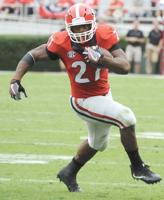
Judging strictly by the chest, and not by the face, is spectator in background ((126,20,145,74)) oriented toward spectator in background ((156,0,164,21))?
no

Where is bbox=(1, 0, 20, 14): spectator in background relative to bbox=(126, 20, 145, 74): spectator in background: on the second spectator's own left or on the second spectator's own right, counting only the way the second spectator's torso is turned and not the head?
on the second spectator's own right

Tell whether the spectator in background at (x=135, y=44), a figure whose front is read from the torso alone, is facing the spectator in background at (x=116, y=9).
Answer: no

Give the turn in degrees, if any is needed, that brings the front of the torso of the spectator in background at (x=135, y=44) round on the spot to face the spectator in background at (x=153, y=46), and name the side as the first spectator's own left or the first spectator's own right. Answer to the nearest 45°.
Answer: approximately 90° to the first spectator's own left

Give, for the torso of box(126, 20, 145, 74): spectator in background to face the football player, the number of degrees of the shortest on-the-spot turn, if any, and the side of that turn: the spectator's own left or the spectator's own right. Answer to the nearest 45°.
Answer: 0° — they already face them

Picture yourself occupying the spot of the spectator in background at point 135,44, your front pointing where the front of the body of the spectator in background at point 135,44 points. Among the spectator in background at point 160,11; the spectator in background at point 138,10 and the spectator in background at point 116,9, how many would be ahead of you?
0

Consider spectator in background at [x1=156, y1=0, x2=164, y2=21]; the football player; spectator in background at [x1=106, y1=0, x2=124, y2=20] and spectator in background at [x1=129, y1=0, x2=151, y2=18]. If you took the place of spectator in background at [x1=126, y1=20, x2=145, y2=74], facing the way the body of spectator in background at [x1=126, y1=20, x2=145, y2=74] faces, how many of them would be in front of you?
1

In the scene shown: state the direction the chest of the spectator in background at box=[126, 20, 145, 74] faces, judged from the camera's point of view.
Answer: toward the camera

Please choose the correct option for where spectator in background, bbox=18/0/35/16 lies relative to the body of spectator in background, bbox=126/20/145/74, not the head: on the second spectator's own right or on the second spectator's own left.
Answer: on the second spectator's own right

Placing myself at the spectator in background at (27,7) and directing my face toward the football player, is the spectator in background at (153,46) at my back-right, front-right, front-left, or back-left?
front-left

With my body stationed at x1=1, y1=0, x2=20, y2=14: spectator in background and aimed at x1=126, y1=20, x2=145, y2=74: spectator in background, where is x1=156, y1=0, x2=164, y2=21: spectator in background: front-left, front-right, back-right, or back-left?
front-left

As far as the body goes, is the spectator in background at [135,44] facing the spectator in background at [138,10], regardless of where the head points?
no

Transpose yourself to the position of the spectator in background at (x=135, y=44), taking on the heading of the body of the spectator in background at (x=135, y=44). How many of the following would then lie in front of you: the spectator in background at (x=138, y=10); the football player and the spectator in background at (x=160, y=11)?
1

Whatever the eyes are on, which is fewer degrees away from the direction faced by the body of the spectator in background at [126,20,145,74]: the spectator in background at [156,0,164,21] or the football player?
the football player
